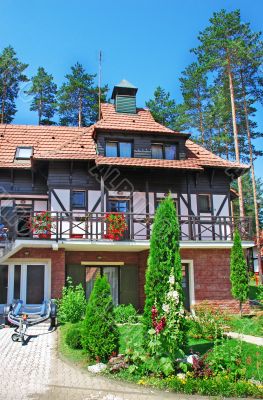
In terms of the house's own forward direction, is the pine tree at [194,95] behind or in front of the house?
behind

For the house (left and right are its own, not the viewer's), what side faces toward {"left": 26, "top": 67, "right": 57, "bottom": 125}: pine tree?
back

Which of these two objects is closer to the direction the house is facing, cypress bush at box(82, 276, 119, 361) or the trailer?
the cypress bush

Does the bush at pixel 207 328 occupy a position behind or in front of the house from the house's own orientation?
in front

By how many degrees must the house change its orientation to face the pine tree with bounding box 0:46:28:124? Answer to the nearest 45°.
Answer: approximately 135° to its right

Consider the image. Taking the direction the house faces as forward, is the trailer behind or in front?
in front

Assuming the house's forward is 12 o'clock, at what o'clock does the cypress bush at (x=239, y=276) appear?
The cypress bush is roughly at 10 o'clock from the house.

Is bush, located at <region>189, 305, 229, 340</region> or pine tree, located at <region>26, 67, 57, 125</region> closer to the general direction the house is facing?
the bush

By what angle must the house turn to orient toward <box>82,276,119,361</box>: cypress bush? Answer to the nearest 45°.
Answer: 0° — it already faces it

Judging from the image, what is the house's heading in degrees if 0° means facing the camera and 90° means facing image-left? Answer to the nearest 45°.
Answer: approximately 0°

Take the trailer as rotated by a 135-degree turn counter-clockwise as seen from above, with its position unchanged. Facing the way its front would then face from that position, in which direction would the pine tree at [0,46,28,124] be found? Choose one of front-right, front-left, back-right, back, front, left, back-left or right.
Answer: front-left

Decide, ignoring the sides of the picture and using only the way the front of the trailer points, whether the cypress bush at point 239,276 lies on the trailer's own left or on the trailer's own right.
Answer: on the trailer's own left
